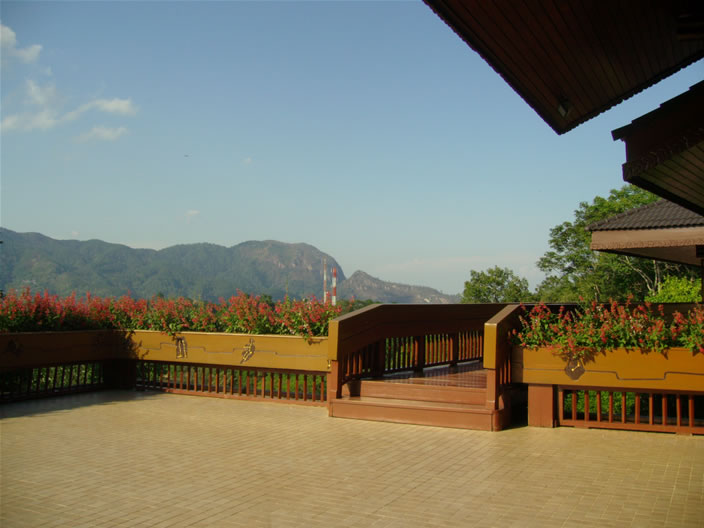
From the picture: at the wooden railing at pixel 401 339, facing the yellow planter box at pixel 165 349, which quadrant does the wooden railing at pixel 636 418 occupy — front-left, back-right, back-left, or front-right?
back-left

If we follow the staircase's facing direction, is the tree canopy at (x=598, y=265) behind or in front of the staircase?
behind

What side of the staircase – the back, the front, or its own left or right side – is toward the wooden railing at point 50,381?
right

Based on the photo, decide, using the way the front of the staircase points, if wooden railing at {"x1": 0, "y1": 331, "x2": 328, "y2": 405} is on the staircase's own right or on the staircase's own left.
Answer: on the staircase's own right

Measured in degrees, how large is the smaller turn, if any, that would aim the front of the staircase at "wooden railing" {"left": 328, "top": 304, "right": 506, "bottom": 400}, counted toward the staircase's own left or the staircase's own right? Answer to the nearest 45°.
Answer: approximately 180°

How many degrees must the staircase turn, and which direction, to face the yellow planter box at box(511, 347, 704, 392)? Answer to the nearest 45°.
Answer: approximately 90° to its left

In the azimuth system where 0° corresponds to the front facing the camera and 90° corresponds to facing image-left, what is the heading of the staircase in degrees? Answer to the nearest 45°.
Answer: approximately 0°

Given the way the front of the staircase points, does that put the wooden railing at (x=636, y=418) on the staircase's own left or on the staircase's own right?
on the staircase's own left

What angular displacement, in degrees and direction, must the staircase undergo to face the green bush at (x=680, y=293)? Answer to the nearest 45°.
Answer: approximately 135° to its left
